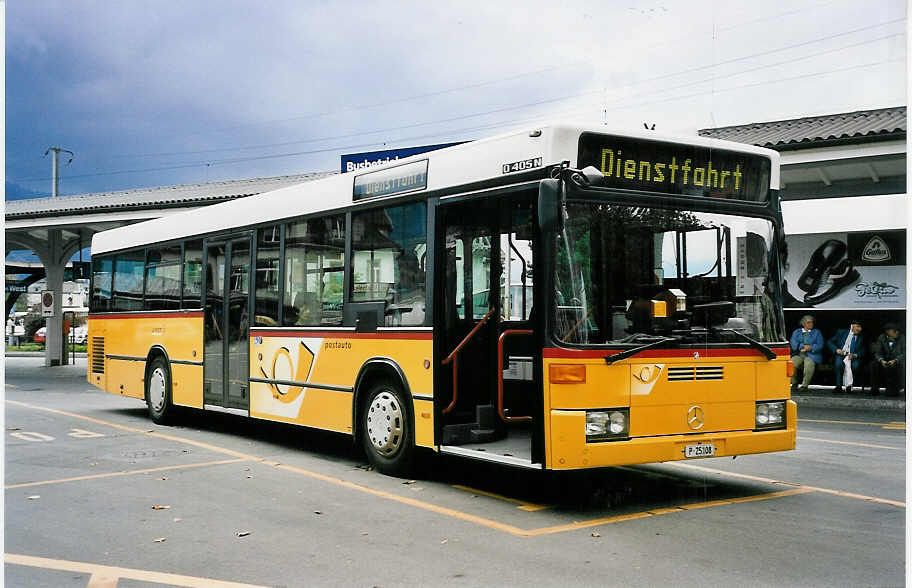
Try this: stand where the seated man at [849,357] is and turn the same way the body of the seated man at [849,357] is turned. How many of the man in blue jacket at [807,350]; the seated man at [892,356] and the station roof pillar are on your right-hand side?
2

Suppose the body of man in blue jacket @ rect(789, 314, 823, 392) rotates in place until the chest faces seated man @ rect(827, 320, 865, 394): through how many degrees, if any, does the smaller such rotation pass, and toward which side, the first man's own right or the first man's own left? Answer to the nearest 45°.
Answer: approximately 90° to the first man's own left

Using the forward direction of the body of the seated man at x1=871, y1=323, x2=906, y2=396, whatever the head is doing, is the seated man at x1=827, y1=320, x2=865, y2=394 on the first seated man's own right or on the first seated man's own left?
on the first seated man's own right

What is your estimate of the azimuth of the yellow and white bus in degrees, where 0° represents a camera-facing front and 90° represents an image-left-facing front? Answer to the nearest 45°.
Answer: approximately 315°

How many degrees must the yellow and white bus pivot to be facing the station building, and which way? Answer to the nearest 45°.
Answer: approximately 90° to its left

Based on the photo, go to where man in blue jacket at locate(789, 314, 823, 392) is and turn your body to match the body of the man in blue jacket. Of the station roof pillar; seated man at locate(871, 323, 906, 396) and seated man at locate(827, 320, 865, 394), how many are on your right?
1

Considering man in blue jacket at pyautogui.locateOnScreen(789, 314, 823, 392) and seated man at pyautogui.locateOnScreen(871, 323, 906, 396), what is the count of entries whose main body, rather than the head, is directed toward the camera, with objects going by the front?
2

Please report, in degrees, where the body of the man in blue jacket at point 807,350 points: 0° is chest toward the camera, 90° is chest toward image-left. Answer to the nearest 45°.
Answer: approximately 0°

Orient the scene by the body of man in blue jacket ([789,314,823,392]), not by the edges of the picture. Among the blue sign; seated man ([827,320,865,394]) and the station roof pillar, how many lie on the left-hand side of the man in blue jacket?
1
